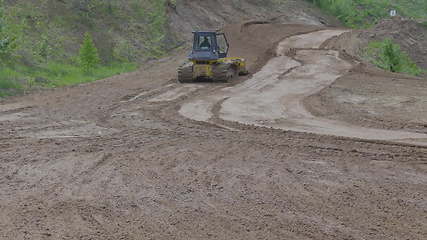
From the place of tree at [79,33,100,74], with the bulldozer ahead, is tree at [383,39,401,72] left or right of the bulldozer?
left

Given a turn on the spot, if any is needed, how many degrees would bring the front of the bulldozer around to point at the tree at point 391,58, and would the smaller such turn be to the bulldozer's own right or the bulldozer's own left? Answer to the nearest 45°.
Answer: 0° — it already faces it

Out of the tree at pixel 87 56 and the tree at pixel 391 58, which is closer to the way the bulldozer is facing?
the tree at pixel 391 58
